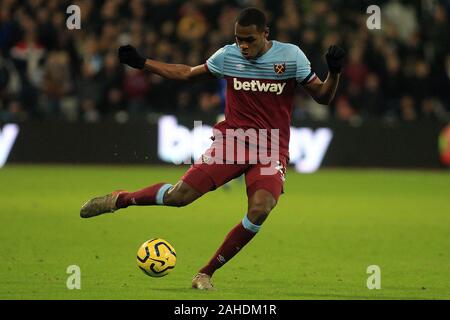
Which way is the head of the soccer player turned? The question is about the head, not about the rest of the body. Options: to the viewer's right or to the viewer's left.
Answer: to the viewer's left

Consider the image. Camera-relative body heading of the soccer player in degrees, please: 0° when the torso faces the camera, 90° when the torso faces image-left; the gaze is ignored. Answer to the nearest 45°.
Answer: approximately 0°
